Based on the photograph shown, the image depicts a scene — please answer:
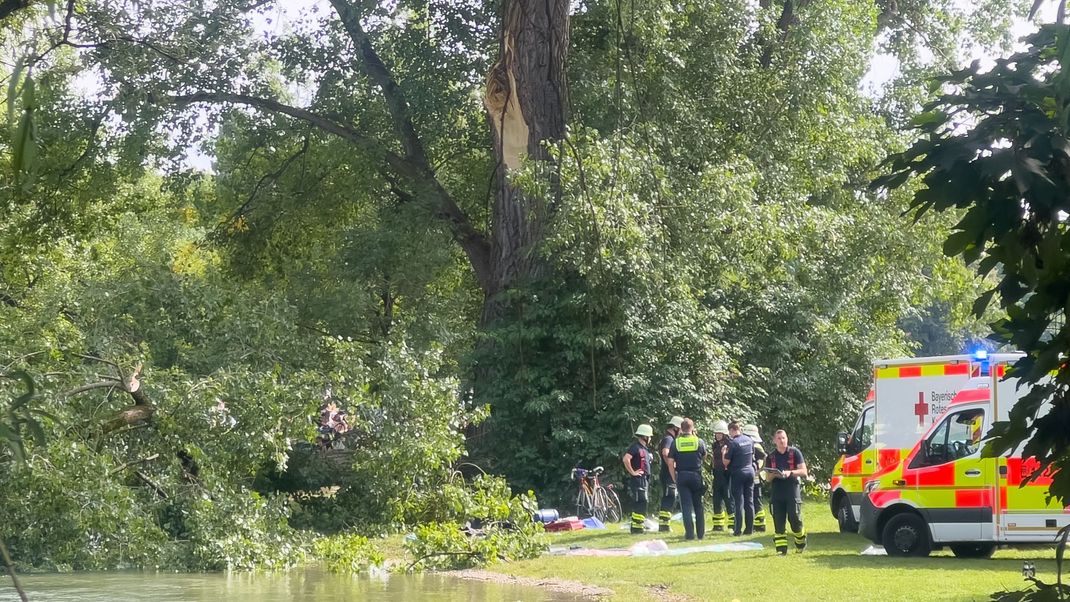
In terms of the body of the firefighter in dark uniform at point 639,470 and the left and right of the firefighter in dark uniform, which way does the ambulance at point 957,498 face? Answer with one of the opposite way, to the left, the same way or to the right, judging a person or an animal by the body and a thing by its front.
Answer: the opposite way

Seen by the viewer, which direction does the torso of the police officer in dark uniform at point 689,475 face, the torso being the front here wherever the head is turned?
away from the camera

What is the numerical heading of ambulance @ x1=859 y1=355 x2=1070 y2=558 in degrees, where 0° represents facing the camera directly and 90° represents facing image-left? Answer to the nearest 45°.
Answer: approximately 90°

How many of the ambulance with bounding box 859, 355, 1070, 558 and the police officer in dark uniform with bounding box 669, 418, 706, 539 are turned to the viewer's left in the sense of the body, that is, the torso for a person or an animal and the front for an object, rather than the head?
1

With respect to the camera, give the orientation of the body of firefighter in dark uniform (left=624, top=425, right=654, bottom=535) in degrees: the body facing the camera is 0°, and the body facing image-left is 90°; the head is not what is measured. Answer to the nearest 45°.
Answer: approximately 270°

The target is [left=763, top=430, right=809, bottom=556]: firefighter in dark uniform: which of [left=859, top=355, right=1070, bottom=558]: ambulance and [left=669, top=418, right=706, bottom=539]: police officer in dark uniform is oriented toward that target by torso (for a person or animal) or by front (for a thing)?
the ambulance

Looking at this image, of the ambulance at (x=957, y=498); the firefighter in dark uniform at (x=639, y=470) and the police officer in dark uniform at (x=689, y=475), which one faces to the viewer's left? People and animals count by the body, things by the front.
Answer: the ambulance

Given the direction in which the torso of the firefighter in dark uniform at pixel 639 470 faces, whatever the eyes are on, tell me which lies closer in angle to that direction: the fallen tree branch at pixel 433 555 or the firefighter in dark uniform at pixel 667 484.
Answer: the firefighter in dark uniform

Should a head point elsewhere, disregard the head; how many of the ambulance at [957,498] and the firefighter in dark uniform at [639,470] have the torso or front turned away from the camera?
0

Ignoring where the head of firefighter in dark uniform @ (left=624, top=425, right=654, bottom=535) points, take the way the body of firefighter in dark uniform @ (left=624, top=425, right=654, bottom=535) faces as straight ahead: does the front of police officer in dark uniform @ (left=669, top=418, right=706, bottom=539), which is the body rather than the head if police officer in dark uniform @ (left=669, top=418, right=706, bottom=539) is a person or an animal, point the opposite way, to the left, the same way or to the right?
to the left

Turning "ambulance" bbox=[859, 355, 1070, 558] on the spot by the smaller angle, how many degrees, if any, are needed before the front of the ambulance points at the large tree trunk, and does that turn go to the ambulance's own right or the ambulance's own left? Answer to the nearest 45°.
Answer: approximately 45° to the ambulance's own right

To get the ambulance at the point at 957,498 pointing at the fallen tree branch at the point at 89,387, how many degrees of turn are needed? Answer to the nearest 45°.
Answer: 0° — it already faces it
